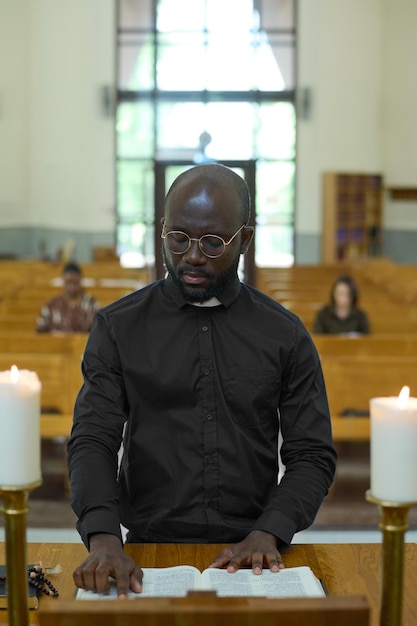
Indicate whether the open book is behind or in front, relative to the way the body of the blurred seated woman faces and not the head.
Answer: in front

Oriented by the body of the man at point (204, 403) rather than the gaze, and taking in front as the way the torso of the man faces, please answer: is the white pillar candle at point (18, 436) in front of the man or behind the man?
in front

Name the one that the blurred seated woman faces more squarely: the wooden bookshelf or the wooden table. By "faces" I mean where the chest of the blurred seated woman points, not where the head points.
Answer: the wooden table

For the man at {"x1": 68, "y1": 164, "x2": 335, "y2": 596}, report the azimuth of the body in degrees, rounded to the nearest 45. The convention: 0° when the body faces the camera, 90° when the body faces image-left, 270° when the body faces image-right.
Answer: approximately 0°

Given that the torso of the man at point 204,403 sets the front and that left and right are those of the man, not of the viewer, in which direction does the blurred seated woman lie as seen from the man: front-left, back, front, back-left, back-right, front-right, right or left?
back

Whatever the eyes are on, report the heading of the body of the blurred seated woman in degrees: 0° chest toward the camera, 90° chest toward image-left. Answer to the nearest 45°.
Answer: approximately 0°

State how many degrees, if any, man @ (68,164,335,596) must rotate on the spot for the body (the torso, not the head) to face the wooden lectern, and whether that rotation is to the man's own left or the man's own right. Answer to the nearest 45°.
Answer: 0° — they already face it

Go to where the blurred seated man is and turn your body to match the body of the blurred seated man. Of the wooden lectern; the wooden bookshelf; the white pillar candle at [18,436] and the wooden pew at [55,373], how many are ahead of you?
3

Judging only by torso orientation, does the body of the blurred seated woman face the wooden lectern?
yes

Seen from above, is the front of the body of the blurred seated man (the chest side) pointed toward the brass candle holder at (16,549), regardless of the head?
yes

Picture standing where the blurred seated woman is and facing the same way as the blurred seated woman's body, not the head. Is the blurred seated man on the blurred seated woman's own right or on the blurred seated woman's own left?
on the blurred seated woman's own right

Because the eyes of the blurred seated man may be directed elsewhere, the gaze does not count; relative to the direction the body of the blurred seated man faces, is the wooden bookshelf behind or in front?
behind

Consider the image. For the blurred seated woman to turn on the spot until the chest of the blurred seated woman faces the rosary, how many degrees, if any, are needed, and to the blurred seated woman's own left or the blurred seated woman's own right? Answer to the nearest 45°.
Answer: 0° — they already face it

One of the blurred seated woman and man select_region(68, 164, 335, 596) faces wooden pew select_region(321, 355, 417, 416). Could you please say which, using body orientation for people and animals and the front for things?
the blurred seated woman
